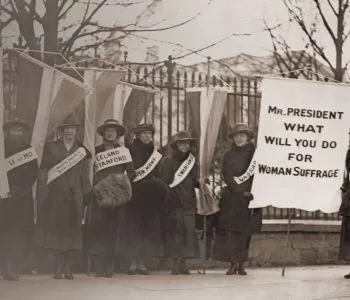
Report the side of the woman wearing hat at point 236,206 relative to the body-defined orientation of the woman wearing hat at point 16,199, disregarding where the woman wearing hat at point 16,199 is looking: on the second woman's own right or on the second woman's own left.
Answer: on the second woman's own left

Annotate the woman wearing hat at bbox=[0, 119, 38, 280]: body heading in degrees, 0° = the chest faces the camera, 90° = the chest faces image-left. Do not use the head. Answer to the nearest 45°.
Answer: approximately 0°

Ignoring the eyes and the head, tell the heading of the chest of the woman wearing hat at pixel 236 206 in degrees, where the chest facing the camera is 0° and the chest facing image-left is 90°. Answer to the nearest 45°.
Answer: approximately 315°
